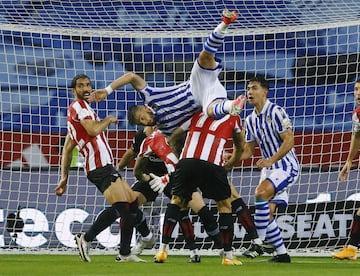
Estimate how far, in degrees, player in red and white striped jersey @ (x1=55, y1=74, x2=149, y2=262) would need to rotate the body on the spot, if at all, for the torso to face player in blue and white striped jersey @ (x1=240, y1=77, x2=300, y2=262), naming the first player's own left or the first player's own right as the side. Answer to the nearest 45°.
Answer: approximately 45° to the first player's own left

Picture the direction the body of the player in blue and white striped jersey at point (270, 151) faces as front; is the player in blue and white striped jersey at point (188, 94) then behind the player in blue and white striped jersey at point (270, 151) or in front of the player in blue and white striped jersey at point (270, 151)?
in front

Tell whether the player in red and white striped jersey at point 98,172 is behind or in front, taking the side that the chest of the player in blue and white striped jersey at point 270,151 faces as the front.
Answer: in front

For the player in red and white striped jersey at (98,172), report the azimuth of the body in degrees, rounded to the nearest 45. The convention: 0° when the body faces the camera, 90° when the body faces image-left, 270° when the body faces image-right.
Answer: approximately 315°

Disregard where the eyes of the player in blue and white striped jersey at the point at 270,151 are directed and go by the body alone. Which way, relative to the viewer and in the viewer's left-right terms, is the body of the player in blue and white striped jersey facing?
facing the viewer and to the left of the viewer

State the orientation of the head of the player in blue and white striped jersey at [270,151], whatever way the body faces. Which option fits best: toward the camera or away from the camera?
toward the camera

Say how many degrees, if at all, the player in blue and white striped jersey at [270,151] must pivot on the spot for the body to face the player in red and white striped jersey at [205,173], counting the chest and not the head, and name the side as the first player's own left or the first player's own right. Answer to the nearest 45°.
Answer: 0° — they already face them

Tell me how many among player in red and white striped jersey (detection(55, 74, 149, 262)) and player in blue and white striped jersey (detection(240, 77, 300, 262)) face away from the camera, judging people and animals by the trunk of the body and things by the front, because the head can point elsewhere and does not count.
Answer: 0

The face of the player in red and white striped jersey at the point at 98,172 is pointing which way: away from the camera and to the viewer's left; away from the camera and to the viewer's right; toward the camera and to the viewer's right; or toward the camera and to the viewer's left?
toward the camera and to the viewer's right

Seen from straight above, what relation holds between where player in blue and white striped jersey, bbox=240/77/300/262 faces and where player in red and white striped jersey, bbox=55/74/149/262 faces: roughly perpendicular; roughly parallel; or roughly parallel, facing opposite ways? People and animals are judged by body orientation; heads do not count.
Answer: roughly perpendicular
